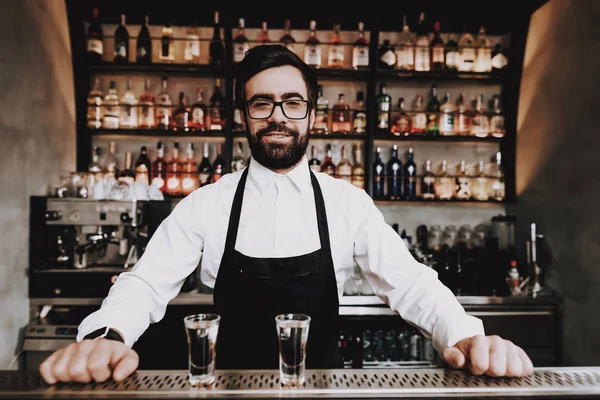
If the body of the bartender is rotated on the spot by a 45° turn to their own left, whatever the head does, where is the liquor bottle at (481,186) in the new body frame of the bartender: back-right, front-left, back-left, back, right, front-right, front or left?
left

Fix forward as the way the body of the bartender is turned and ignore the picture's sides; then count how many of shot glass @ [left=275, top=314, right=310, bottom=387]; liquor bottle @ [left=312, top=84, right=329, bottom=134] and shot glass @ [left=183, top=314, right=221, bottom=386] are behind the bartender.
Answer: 1

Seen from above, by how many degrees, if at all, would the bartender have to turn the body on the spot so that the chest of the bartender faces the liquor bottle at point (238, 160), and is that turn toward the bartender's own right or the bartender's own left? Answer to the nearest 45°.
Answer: approximately 180°

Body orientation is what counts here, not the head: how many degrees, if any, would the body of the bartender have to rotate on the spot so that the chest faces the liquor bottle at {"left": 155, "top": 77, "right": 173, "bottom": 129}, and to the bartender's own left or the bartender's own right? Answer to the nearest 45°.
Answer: approximately 135° to the bartender's own right

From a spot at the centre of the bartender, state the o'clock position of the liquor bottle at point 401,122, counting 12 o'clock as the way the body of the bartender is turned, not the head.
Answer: The liquor bottle is roughly at 7 o'clock from the bartender.

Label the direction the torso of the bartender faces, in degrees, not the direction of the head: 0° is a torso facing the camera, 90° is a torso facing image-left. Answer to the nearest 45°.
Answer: approximately 0°

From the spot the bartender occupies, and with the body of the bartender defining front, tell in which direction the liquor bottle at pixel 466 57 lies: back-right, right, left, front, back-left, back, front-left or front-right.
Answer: back-left

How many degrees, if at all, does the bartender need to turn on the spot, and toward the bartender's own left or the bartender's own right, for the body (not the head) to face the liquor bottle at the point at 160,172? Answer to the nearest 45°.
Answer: approximately 135° to the bartender's own right

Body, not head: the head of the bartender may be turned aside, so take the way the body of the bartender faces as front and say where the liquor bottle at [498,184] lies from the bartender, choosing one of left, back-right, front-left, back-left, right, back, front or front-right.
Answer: back-left

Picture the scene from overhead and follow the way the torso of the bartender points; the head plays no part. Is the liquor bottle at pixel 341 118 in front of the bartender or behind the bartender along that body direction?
behind

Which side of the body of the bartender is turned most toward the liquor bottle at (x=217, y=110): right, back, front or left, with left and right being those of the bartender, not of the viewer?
back

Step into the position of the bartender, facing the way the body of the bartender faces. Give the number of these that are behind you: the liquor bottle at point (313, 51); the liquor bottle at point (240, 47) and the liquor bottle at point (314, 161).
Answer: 3

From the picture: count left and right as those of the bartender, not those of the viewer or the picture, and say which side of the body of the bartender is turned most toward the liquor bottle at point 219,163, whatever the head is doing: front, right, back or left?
back

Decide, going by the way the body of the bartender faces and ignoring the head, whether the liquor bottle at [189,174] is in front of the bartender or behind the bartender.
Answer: behind

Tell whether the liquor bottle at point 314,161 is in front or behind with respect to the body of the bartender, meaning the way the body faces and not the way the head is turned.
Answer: behind

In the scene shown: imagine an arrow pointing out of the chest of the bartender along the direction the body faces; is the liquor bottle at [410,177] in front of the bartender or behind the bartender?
behind

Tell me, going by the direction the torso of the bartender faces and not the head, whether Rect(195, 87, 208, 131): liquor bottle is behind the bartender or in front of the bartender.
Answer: behind

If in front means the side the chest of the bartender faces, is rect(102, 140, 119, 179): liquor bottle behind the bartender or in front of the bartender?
behind
